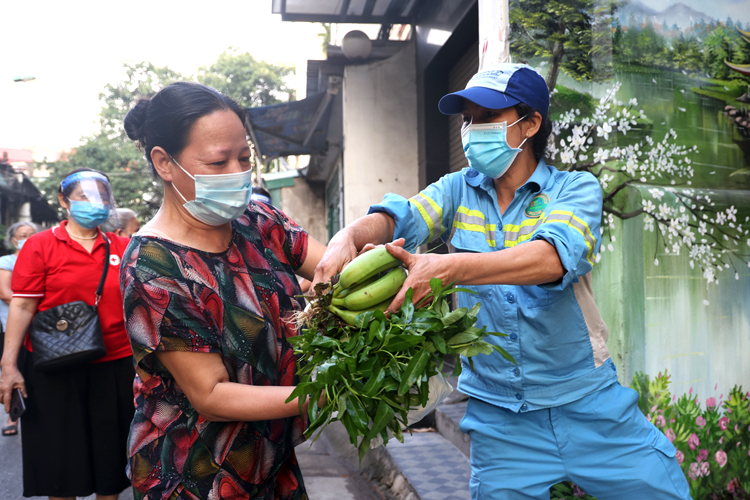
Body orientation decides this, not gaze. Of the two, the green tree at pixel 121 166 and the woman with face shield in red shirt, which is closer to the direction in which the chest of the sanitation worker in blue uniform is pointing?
the woman with face shield in red shirt

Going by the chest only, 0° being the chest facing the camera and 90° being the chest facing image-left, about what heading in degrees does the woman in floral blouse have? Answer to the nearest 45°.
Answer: approximately 315°

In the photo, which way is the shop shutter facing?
to the viewer's left

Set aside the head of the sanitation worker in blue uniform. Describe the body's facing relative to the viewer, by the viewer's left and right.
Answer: facing the viewer and to the left of the viewer

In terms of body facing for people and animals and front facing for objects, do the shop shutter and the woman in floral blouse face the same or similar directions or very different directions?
very different directions

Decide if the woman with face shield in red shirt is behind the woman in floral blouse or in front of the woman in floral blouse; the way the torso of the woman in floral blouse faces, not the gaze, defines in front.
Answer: behind

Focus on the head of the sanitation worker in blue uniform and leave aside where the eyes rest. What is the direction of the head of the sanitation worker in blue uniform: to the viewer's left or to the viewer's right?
to the viewer's left

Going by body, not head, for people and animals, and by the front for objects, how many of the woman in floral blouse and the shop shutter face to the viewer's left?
1

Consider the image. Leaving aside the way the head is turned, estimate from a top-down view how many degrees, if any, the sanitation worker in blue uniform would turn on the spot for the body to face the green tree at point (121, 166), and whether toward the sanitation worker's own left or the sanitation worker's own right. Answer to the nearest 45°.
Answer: approximately 90° to the sanitation worker's own right

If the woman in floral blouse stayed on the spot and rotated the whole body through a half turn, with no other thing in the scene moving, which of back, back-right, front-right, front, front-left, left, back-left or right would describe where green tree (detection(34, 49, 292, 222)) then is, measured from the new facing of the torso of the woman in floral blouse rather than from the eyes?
front-right

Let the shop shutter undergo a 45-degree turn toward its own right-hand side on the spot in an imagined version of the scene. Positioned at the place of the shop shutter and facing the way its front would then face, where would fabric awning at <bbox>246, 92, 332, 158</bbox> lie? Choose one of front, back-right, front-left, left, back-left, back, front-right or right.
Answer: front

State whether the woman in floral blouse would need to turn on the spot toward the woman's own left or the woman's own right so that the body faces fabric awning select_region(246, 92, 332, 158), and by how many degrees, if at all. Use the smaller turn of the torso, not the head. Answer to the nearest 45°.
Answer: approximately 135° to the woman's own left

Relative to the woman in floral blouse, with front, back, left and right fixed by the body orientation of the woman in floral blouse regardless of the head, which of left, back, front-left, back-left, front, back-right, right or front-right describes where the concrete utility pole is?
left

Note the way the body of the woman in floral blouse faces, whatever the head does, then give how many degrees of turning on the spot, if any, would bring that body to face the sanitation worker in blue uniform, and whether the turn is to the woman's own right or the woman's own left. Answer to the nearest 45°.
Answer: approximately 45° to the woman's own left
